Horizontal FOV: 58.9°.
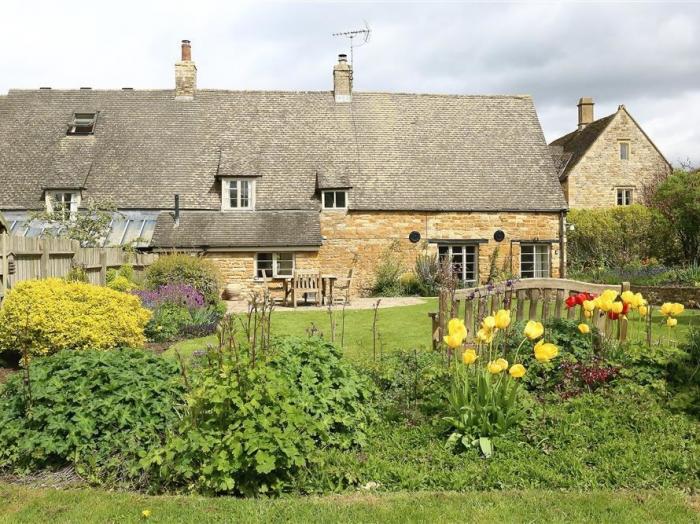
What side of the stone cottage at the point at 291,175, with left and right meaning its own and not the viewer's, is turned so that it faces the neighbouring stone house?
left

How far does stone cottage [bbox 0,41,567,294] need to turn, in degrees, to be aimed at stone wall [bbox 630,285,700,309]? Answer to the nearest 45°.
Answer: approximately 45° to its left

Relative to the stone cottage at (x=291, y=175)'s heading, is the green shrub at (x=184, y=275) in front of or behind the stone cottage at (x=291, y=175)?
in front

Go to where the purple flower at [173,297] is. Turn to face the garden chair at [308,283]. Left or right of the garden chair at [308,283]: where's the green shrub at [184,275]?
left

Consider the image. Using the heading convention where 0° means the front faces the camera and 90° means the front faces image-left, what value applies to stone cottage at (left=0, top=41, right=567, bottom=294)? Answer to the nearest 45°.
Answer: approximately 0°

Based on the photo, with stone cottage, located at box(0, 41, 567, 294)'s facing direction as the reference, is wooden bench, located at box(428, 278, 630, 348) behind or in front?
in front

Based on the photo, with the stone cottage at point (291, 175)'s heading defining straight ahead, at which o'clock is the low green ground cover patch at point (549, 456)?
The low green ground cover patch is roughly at 12 o'clock from the stone cottage.

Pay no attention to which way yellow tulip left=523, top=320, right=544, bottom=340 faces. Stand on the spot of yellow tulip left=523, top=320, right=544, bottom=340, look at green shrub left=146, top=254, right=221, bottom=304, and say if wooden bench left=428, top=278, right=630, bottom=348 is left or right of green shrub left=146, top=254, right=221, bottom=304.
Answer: right

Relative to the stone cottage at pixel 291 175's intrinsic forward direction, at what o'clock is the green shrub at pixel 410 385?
The green shrub is roughly at 12 o'clock from the stone cottage.

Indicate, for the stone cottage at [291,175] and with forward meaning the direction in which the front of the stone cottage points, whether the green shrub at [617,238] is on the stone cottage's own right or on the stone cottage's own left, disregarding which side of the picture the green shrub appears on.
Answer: on the stone cottage's own left

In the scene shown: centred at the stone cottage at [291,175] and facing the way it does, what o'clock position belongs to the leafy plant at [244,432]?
The leafy plant is roughly at 12 o'clock from the stone cottage.

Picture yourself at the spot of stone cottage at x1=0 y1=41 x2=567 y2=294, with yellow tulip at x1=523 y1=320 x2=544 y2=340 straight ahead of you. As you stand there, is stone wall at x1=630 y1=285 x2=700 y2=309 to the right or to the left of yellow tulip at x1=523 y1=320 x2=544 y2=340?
left

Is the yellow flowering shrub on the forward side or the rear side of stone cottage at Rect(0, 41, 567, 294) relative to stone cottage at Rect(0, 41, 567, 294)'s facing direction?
on the forward side
